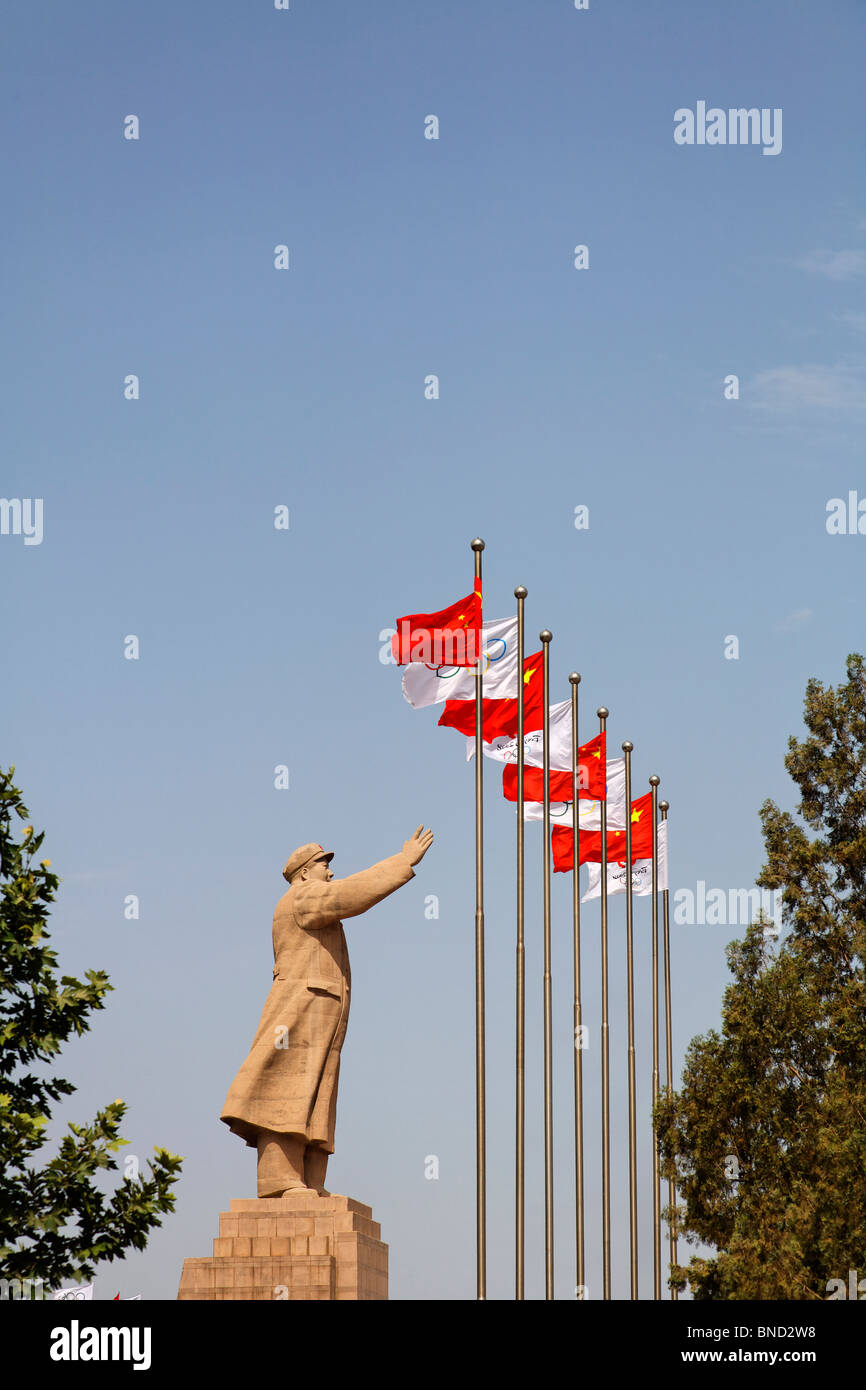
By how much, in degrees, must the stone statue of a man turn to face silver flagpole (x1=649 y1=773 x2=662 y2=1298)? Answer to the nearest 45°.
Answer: approximately 45° to its left

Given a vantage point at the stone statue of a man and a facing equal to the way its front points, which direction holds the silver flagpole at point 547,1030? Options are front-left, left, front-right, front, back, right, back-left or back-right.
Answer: front-left

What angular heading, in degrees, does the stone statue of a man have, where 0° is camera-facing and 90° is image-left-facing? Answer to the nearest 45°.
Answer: approximately 270°

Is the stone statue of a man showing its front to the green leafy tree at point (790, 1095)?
yes
